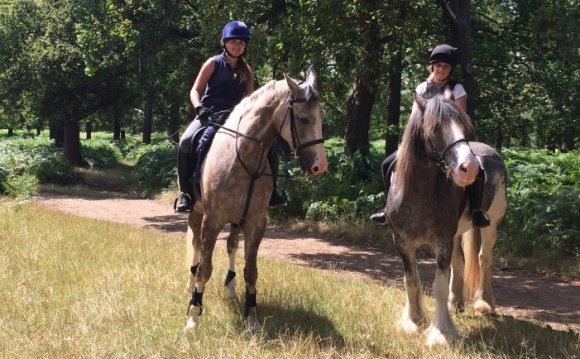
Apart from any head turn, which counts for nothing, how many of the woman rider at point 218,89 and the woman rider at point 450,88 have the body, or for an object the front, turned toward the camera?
2

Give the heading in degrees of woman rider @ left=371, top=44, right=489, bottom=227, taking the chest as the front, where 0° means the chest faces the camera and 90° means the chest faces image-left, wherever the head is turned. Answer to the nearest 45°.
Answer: approximately 0°

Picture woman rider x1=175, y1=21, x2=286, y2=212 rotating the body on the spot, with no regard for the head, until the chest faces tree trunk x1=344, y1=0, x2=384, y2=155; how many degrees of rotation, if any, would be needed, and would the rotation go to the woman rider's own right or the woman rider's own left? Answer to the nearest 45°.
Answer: approximately 135° to the woman rider's own left

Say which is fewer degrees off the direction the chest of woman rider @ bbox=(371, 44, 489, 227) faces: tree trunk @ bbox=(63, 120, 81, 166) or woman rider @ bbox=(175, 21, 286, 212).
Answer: the woman rider

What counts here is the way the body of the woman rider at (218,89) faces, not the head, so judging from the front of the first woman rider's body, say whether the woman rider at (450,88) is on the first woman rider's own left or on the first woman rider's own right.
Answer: on the first woman rider's own left

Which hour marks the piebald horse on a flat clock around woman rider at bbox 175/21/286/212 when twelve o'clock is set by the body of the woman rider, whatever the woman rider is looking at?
The piebald horse is roughly at 10 o'clock from the woman rider.

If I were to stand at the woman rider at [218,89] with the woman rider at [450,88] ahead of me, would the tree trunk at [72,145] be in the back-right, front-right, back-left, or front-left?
back-left

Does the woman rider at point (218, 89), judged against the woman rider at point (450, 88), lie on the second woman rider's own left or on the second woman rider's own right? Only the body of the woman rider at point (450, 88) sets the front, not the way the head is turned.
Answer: on the second woman rider's own right

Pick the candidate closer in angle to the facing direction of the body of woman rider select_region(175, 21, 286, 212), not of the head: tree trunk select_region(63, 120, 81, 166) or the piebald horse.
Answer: the piebald horse

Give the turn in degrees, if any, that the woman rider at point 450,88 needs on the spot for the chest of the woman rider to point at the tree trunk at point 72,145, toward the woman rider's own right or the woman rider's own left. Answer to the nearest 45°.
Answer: approximately 135° to the woman rider's own right

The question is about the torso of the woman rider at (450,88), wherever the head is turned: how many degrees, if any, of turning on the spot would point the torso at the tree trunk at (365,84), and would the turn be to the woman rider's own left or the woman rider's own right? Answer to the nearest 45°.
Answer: approximately 180°
